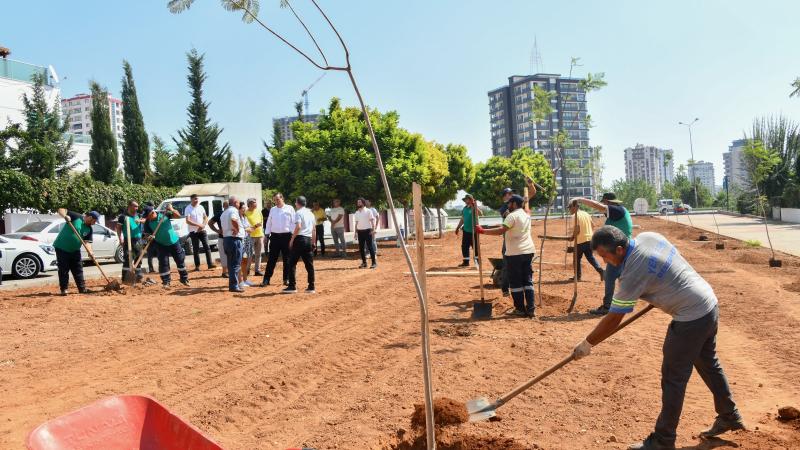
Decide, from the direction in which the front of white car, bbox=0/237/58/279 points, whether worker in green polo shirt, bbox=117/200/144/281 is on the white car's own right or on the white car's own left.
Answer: on the white car's own right

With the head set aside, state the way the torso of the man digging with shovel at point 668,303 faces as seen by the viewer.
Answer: to the viewer's left

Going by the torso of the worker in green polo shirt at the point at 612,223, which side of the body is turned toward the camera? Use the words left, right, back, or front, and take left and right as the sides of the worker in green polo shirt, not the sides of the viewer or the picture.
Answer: left

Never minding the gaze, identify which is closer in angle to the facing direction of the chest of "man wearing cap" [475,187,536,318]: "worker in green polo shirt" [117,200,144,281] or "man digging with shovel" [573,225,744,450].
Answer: the worker in green polo shirt

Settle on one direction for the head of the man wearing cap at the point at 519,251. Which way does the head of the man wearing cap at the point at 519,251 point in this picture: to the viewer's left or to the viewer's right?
to the viewer's left

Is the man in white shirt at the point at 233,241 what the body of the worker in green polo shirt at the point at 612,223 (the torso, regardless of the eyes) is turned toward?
yes

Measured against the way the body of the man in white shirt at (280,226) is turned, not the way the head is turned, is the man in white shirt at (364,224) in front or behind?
behind
